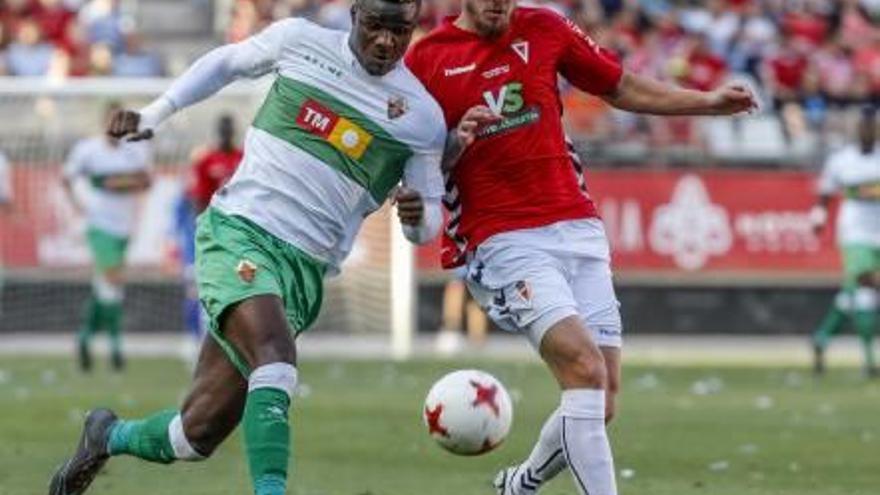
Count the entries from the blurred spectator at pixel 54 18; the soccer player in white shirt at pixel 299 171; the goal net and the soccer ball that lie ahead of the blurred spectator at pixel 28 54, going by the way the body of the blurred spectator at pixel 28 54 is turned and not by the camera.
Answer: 3

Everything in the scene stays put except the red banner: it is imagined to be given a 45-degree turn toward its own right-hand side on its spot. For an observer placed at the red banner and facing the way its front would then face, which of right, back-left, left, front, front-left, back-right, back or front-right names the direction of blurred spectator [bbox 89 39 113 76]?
front-right

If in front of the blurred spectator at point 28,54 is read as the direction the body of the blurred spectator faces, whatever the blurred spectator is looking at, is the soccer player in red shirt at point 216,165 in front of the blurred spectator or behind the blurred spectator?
in front

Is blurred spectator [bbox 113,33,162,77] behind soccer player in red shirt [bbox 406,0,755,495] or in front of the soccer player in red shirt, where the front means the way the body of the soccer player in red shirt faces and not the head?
behind

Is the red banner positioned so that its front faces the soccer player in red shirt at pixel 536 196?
yes

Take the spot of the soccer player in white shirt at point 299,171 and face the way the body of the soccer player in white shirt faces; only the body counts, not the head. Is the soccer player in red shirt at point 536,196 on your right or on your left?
on your left

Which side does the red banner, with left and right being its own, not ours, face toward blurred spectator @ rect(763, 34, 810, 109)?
back

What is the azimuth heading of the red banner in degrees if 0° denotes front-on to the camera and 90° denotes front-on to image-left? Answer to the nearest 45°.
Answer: approximately 0°

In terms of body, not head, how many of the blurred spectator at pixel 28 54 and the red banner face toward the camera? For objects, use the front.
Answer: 2
